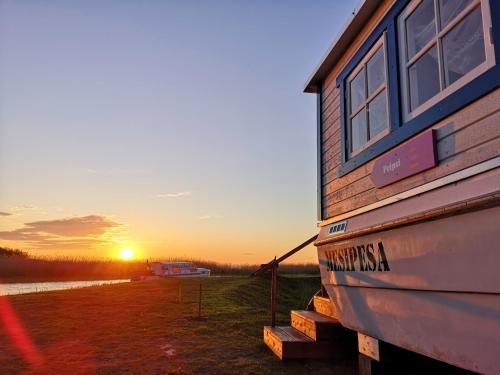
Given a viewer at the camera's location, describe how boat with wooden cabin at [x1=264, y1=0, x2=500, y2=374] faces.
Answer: facing away from the viewer and to the left of the viewer

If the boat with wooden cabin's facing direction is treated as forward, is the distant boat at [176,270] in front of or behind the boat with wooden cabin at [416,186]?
in front
